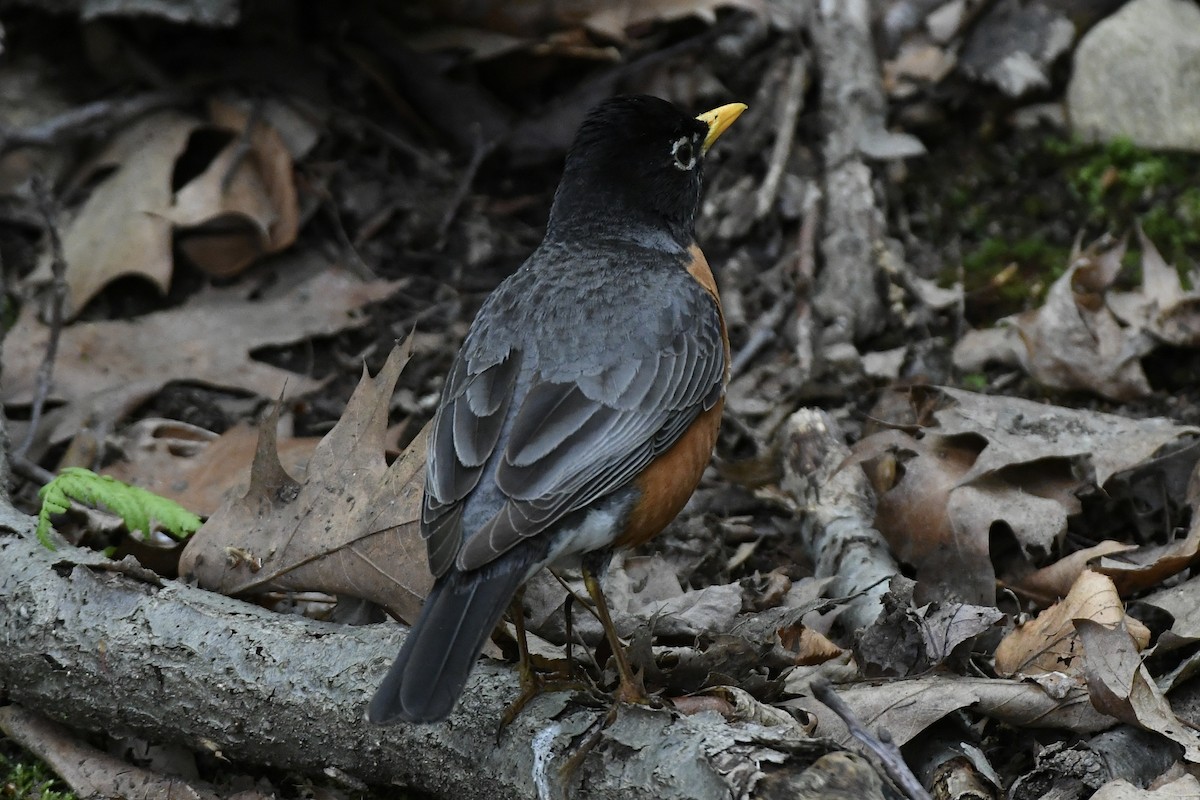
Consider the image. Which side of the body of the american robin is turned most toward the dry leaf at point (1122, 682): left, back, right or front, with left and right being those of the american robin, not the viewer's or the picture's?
right

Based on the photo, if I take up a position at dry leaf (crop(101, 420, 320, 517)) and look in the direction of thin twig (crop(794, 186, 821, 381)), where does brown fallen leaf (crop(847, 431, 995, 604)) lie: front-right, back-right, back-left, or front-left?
front-right

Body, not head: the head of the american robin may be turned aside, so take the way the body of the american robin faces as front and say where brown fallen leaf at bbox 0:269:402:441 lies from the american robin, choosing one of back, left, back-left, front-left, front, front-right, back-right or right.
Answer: left

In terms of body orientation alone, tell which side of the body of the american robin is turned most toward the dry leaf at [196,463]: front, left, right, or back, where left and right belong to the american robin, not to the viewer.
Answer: left

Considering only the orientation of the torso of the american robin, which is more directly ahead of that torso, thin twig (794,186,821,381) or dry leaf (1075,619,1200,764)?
the thin twig

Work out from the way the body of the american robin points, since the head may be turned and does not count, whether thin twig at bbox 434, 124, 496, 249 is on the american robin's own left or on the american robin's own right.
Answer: on the american robin's own left

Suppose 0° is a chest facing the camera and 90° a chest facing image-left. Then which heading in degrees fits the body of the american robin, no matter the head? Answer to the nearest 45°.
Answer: approximately 225°

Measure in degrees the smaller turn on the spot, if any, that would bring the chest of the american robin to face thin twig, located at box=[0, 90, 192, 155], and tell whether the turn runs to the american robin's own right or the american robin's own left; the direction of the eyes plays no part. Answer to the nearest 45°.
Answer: approximately 90° to the american robin's own left

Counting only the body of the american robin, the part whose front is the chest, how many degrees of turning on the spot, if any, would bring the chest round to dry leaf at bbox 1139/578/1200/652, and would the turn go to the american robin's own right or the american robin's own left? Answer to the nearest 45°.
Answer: approximately 45° to the american robin's own right

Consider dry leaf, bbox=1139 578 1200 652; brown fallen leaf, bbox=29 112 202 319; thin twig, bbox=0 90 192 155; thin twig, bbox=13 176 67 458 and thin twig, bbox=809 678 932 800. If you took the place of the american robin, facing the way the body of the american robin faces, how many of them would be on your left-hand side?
3

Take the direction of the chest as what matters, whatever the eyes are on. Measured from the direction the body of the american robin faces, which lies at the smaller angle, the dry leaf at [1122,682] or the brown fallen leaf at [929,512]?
the brown fallen leaf

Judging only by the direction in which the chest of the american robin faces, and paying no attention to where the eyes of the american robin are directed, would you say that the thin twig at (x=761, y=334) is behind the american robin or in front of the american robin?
in front

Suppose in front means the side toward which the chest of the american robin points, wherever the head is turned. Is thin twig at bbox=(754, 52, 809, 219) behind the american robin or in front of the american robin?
in front

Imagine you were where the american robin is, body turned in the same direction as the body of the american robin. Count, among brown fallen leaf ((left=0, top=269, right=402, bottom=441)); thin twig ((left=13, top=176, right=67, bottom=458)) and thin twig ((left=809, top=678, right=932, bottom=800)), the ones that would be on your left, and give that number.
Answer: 2

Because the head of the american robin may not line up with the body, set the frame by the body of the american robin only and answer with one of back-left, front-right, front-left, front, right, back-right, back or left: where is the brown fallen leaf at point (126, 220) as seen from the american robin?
left
